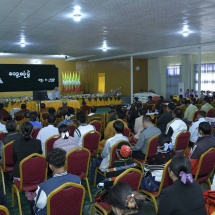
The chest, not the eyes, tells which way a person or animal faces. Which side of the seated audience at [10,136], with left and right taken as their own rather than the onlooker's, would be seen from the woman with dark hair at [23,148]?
back

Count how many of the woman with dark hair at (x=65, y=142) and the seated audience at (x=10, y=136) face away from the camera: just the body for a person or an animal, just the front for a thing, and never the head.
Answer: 2

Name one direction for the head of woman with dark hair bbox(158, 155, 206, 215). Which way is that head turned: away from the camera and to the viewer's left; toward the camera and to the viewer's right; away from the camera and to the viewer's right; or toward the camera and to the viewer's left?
away from the camera and to the viewer's left

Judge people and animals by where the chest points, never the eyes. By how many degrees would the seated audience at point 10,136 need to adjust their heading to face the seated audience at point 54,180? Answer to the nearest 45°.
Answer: approximately 180°

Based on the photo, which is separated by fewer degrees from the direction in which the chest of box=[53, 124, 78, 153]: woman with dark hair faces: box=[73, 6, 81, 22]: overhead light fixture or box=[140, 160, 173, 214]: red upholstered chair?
the overhead light fixture

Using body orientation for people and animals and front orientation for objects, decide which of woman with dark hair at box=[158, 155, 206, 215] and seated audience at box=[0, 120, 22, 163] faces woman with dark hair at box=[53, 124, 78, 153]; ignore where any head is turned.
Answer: woman with dark hair at box=[158, 155, 206, 215]

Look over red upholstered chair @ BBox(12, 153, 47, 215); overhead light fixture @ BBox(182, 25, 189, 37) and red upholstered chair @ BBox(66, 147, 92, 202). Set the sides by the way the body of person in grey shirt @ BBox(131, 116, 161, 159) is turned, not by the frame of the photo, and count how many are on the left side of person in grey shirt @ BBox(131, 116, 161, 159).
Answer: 2

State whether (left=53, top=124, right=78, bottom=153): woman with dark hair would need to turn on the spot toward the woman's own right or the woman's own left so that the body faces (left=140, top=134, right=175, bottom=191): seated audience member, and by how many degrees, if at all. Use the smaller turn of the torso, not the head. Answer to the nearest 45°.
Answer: approximately 135° to the woman's own right

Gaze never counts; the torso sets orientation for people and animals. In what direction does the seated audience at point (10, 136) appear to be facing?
away from the camera

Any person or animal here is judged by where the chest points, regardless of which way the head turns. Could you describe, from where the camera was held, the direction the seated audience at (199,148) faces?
facing away from the viewer and to the left of the viewer

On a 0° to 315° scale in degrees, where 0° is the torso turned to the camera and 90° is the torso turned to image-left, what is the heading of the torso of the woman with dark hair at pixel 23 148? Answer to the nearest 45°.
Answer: approximately 180°

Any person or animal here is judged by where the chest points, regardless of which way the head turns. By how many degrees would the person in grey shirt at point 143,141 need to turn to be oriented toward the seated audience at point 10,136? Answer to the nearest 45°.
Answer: approximately 45° to their left

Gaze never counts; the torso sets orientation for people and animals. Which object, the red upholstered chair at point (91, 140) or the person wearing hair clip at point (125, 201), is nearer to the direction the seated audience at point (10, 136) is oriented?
the red upholstered chair

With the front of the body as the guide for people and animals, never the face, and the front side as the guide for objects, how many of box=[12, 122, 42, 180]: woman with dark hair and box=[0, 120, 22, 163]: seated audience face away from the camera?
2
